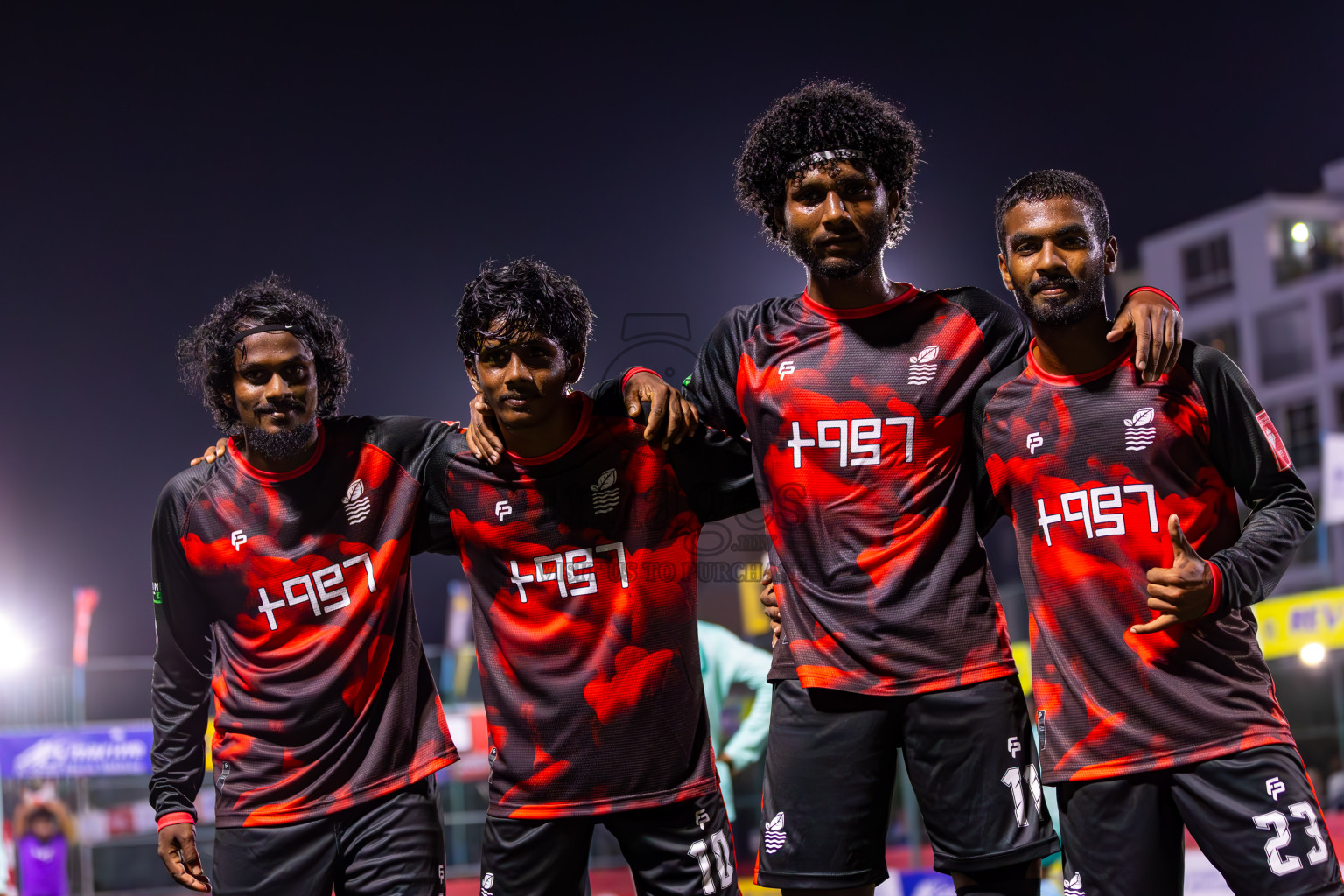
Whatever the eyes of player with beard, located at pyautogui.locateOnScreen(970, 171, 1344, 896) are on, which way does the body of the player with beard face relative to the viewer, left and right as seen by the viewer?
facing the viewer

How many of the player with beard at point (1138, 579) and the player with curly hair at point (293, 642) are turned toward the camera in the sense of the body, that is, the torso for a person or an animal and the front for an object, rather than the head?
2

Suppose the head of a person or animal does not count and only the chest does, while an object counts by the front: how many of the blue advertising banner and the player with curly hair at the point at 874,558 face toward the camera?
2

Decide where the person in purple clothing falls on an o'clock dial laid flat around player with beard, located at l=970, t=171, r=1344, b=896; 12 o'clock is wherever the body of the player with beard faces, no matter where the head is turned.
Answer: The person in purple clothing is roughly at 4 o'clock from the player with beard.

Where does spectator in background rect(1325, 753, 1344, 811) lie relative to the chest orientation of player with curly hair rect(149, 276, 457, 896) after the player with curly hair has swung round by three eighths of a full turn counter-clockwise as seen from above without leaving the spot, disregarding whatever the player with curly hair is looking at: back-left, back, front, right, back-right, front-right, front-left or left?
front

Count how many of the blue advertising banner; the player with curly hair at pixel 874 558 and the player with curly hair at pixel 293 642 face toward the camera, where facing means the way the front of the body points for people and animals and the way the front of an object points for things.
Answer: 3

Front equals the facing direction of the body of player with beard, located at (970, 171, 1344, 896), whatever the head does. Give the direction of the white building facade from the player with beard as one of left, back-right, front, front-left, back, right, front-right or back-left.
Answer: back

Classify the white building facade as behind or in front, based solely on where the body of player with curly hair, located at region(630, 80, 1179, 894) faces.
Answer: behind

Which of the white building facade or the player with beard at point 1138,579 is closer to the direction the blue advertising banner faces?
the player with beard

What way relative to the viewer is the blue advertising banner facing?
toward the camera

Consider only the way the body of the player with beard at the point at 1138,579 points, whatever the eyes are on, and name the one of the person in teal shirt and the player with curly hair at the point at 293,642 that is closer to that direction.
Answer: the player with curly hair

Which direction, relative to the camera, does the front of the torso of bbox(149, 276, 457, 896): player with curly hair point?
toward the camera

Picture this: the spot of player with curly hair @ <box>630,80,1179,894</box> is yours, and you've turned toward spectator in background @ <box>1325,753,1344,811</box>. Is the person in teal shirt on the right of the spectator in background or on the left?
left
